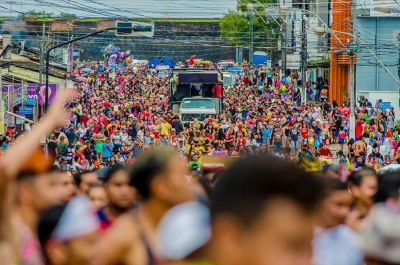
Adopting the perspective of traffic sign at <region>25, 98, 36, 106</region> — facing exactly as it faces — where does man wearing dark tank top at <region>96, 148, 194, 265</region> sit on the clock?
The man wearing dark tank top is roughly at 12 o'clock from the traffic sign.

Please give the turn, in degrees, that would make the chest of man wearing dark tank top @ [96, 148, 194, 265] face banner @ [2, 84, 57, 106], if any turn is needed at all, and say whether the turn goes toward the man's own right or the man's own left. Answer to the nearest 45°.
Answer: approximately 90° to the man's own left
